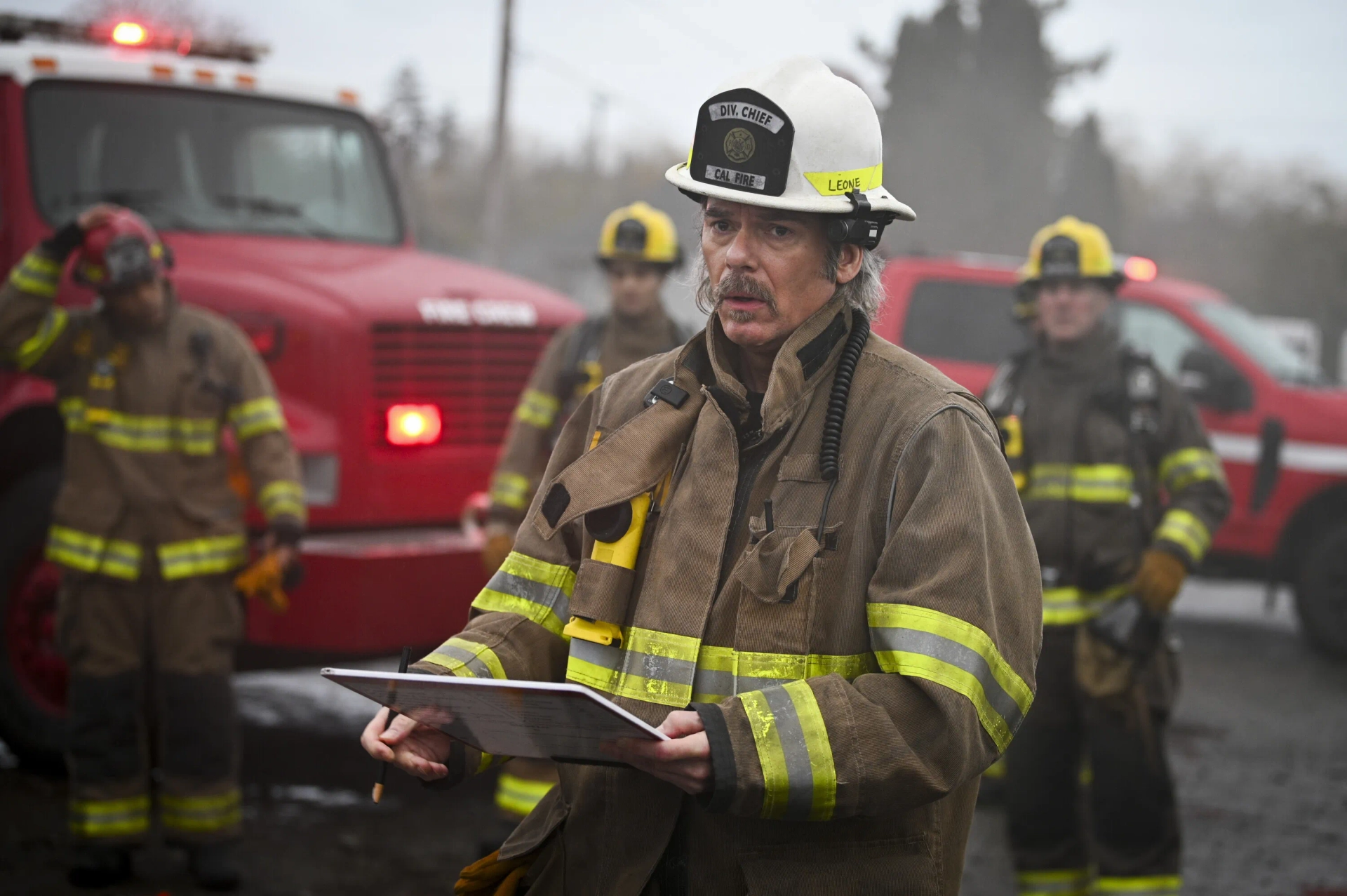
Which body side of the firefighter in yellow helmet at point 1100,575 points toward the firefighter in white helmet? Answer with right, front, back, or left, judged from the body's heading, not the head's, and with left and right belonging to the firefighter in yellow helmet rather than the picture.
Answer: front

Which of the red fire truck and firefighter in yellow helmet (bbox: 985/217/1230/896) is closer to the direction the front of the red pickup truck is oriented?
the firefighter in yellow helmet

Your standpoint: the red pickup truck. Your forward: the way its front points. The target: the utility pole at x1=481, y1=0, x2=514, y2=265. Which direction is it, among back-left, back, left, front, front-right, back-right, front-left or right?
back

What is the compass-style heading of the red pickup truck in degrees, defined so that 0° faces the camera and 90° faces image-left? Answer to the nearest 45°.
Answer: approximately 315°

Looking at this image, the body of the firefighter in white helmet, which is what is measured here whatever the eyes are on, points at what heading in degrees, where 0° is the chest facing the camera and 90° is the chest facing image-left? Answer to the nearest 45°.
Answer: approximately 45°

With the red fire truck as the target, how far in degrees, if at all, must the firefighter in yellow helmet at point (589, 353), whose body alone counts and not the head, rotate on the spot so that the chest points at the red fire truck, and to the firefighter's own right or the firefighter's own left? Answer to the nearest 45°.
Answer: approximately 135° to the firefighter's own right

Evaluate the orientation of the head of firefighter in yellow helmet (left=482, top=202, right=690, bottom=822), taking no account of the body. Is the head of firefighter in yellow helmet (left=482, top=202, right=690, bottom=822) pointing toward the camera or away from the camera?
toward the camera

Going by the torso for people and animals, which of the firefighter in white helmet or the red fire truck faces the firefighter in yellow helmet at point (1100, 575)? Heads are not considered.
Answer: the red fire truck

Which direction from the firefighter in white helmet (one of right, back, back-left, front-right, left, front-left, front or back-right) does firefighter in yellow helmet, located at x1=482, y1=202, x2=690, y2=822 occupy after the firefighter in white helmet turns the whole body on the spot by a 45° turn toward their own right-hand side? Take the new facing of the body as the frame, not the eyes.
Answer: right

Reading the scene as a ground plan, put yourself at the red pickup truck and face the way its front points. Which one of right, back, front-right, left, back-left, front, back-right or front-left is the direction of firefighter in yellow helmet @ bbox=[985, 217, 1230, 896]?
front-right

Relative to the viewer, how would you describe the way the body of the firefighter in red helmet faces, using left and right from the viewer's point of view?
facing the viewer

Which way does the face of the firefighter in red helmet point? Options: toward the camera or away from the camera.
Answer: toward the camera

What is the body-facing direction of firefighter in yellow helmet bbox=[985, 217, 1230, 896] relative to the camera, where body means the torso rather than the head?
toward the camera

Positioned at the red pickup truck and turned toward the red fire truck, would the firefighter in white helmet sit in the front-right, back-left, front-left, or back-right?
front-left

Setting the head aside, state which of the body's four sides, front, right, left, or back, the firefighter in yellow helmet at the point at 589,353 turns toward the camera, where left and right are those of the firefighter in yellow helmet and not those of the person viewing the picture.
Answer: front

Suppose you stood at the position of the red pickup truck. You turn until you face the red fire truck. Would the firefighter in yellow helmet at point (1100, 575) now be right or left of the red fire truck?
left

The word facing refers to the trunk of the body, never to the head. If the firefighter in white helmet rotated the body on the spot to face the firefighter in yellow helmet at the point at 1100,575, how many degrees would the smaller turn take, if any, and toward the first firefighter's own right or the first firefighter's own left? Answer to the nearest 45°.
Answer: approximately 180°
